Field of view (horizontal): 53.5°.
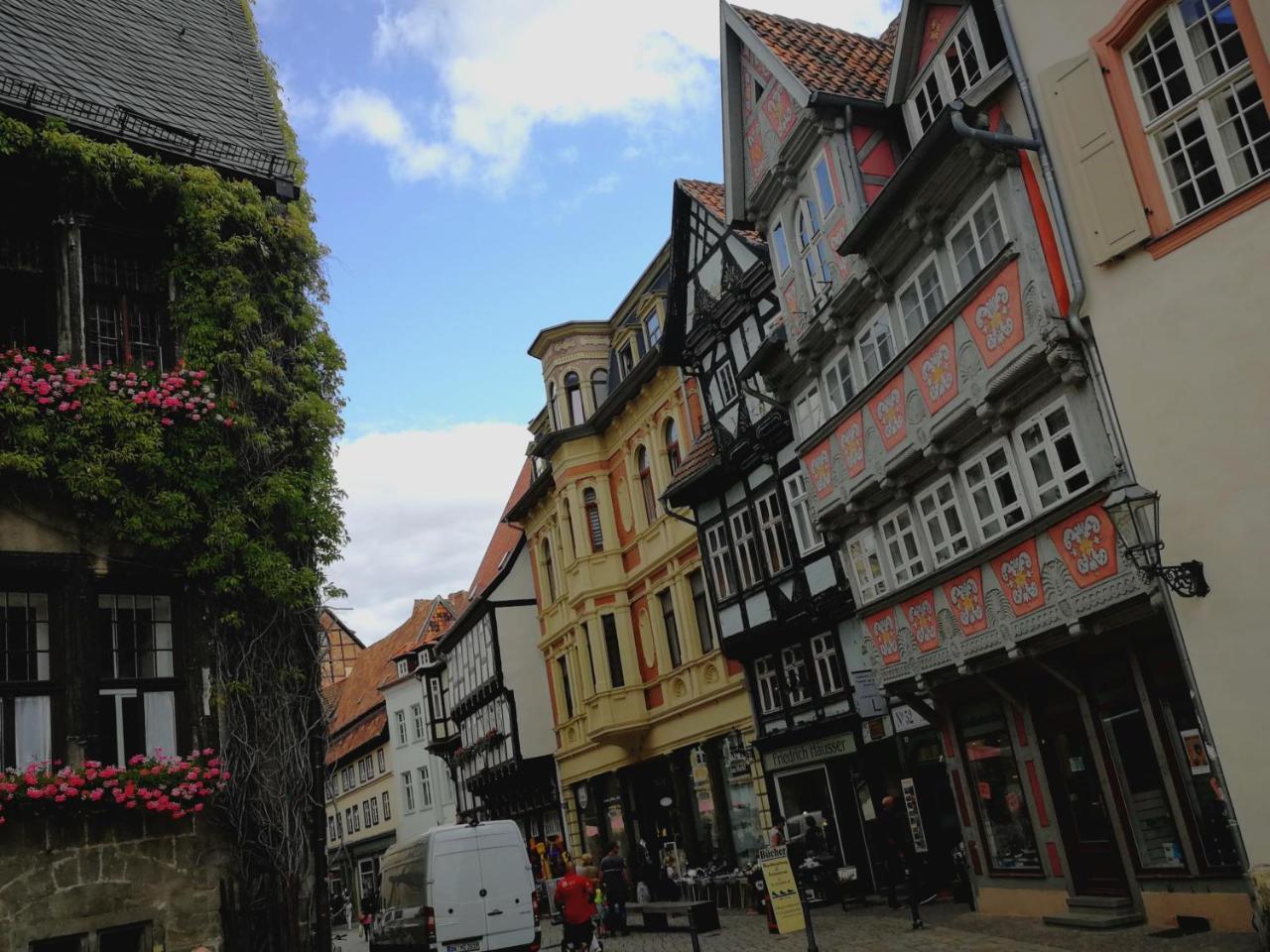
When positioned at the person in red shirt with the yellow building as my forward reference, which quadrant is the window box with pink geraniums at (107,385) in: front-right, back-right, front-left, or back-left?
back-left

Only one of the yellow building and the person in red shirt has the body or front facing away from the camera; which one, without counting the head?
the person in red shirt

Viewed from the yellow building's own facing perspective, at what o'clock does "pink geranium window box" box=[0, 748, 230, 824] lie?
The pink geranium window box is roughly at 11 o'clock from the yellow building.

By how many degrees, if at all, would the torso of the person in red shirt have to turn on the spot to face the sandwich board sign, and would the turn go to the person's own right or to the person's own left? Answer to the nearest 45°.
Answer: approximately 90° to the person's own right

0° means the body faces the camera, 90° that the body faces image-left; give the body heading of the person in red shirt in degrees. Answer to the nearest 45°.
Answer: approximately 180°

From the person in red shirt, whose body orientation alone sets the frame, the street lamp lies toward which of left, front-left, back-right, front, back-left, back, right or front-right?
back-right

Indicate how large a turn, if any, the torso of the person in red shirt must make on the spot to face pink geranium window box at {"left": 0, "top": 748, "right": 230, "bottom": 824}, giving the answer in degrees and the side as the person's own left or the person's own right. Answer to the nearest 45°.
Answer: approximately 135° to the person's own left

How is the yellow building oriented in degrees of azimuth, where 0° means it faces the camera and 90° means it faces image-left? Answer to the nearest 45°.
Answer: approximately 45°

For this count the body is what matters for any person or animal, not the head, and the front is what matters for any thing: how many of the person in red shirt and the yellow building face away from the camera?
1
